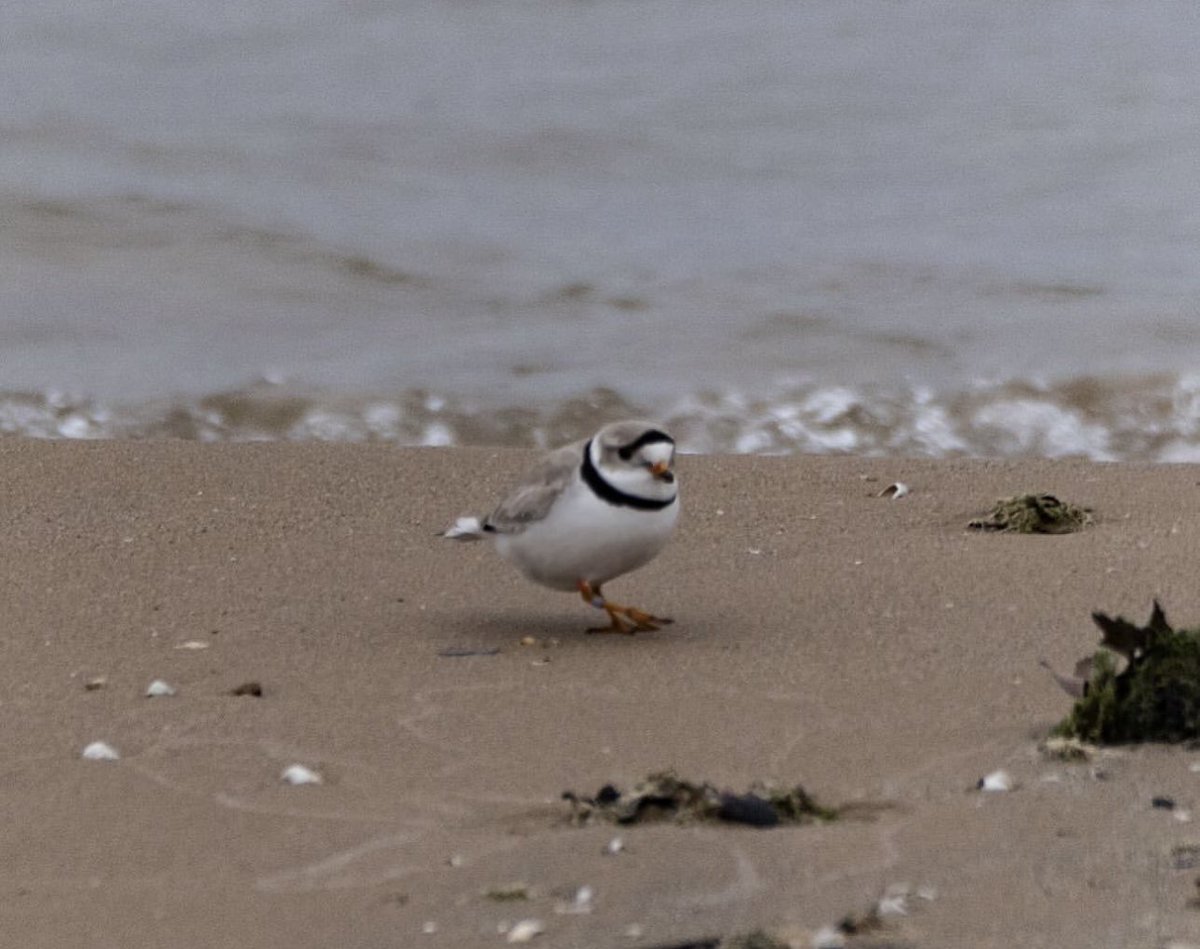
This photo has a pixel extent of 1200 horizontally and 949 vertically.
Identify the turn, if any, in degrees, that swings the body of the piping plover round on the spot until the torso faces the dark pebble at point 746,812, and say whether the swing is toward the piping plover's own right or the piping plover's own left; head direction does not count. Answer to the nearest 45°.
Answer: approximately 45° to the piping plover's own right

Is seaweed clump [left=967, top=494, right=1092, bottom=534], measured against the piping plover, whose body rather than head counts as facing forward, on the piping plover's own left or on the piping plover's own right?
on the piping plover's own left

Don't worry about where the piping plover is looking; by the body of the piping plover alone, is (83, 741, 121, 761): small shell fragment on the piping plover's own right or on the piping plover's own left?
on the piping plover's own right

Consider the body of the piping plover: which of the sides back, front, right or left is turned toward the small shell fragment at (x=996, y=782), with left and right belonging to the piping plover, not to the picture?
front

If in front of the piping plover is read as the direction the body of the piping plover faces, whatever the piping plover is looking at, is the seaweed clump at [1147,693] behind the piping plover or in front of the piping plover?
in front

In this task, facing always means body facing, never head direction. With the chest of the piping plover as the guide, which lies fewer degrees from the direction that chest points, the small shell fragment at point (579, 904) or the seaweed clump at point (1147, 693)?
the seaweed clump

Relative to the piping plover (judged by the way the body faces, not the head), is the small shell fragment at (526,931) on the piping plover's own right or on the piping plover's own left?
on the piping plover's own right

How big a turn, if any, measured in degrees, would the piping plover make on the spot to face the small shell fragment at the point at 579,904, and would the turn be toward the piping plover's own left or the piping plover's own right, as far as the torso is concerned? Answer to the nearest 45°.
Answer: approximately 45° to the piping plover's own right

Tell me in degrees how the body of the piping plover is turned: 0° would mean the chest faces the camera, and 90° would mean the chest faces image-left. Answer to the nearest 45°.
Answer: approximately 315°

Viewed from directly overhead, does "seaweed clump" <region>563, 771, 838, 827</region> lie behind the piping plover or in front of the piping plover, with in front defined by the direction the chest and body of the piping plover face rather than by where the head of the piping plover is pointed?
in front
